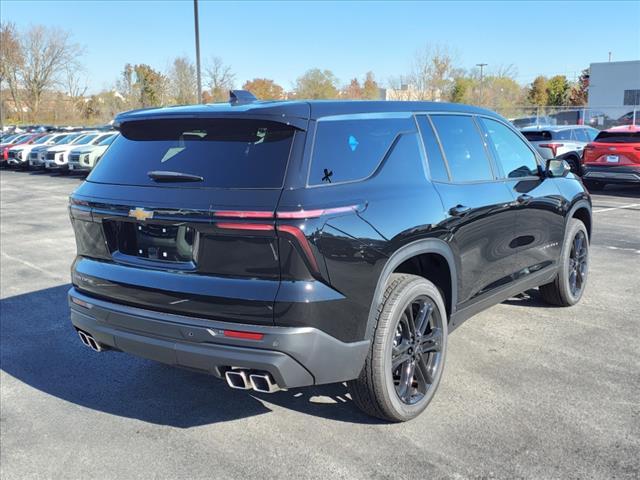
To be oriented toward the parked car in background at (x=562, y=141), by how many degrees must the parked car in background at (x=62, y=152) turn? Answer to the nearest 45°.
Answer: approximately 90° to its left

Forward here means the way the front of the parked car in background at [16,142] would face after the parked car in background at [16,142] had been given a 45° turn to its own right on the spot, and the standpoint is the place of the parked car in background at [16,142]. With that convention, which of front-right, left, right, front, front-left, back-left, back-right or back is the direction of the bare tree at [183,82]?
back-right

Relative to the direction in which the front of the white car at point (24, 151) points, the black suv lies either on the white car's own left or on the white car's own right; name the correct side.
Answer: on the white car's own left

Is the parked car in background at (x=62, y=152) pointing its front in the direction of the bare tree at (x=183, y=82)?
no

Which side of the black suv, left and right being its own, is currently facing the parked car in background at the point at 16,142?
left

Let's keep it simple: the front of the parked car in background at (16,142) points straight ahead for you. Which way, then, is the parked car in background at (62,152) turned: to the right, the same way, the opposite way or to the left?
the same way

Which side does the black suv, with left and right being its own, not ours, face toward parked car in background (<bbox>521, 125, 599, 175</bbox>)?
front

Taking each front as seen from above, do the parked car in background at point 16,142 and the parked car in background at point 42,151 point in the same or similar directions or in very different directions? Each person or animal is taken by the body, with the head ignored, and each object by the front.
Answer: same or similar directions

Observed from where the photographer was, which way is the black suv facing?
facing away from the viewer and to the right of the viewer

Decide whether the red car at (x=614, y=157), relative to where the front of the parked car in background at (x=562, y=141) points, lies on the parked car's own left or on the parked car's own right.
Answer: on the parked car's own right

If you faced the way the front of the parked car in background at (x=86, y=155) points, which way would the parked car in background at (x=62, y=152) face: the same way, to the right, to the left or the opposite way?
the same way

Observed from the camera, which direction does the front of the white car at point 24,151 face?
facing the viewer and to the left of the viewer

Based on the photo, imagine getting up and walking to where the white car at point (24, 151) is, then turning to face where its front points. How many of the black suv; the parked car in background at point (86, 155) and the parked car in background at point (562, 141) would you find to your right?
0

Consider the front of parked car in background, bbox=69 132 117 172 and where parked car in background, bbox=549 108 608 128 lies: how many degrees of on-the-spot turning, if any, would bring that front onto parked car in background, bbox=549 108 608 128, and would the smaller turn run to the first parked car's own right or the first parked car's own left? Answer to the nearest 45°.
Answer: approximately 135° to the first parked car's own left

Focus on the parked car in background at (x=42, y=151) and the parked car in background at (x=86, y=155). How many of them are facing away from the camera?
0

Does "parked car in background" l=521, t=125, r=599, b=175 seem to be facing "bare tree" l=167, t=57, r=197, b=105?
no

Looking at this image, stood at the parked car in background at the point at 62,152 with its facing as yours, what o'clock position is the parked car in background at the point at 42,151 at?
the parked car in background at the point at 42,151 is roughly at 4 o'clock from the parked car in background at the point at 62,152.

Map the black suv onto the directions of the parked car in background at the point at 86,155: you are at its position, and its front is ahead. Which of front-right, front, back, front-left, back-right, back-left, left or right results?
front-left

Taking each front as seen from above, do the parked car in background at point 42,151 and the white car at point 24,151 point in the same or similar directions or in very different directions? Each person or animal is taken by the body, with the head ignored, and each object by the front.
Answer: same or similar directions

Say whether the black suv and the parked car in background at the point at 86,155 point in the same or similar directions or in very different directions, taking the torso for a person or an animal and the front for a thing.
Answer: very different directions

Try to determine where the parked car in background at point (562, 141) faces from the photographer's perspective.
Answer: facing away from the viewer and to the right of the viewer

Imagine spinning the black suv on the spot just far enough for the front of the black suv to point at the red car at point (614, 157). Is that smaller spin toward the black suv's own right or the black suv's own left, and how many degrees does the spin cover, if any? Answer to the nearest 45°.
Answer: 0° — it already faces it
